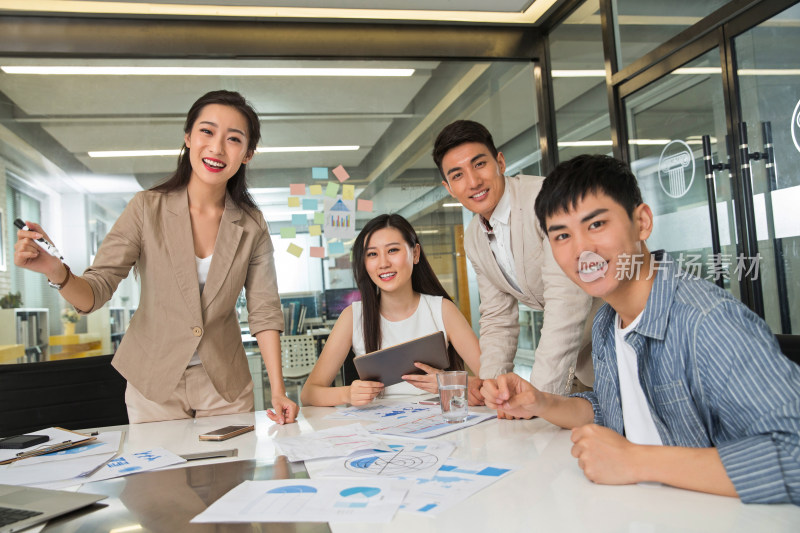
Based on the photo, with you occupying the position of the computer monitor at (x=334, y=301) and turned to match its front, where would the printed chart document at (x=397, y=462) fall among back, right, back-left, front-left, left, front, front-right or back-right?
front

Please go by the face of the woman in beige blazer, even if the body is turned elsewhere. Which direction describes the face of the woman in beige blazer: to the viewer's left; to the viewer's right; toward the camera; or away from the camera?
toward the camera

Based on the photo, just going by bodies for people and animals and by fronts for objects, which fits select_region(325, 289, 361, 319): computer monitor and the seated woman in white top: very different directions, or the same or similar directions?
same or similar directions

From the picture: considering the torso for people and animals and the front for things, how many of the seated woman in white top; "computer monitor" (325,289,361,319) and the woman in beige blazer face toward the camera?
3

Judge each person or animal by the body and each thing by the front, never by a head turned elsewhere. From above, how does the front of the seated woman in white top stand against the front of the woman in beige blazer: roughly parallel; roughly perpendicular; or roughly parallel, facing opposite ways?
roughly parallel

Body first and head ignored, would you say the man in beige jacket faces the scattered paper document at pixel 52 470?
yes

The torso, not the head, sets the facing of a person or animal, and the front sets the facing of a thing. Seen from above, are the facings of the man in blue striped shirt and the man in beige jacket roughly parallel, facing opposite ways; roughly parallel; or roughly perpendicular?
roughly parallel

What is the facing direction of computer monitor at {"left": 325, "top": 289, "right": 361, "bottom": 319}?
toward the camera

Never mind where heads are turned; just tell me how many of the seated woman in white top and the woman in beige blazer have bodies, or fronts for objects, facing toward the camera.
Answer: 2

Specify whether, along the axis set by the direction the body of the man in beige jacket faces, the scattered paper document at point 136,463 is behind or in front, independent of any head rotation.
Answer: in front

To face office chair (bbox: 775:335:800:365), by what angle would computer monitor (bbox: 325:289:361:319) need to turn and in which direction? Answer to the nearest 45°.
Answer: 0° — it already faces it

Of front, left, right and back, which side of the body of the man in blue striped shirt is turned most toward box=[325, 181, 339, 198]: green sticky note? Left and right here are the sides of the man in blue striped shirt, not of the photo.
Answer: right

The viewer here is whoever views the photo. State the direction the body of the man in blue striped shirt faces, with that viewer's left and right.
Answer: facing the viewer and to the left of the viewer

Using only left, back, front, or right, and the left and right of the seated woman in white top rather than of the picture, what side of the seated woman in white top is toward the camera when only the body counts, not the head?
front

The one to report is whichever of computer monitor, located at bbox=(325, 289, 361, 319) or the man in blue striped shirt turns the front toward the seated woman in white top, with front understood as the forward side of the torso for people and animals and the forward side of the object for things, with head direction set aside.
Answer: the computer monitor

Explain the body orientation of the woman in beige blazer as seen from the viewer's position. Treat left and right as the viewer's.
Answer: facing the viewer

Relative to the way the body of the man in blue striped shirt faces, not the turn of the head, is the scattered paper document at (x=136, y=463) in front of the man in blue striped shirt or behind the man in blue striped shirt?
in front
